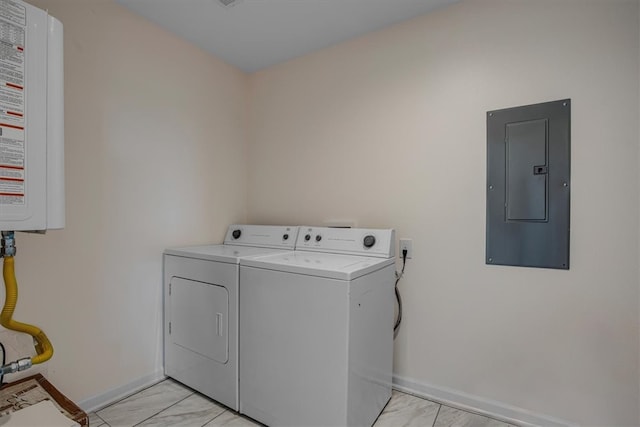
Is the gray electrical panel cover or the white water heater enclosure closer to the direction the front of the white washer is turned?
the white water heater enclosure

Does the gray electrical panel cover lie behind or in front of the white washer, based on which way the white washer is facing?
behind

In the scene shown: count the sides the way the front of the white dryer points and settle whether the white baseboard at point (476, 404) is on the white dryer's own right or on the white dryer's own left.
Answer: on the white dryer's own left

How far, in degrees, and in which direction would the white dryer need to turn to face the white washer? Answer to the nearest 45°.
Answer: approximately 90° to its left

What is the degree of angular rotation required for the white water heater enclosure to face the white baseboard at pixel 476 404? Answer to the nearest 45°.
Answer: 0° — it already faces it

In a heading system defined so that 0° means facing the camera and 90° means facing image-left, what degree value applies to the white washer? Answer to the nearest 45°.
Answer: approximately 45°

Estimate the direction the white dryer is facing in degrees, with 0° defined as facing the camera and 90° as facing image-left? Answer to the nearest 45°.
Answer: approximately 45°
